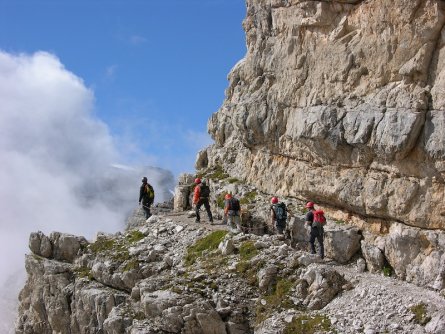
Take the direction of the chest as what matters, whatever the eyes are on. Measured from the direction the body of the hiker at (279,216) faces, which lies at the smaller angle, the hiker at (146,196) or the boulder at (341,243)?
the hiker

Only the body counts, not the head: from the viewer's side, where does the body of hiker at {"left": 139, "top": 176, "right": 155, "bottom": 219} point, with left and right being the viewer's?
facing away from the viewer and to the left of the viewer

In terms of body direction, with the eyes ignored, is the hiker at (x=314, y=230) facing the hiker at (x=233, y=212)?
yes

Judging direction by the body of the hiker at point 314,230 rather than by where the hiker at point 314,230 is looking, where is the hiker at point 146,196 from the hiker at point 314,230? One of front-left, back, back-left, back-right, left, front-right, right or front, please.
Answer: front

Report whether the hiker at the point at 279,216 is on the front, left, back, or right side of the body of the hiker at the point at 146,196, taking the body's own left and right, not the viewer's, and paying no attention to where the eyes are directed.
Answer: back

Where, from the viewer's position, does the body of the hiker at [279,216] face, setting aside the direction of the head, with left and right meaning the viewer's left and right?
facing away from the viewer and to the left of the viewer

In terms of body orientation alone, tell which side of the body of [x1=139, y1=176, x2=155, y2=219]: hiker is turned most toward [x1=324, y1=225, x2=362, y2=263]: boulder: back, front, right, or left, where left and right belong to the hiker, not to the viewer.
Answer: back

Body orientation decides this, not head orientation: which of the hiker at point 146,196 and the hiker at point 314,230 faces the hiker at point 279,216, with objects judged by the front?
the hiker at point 314,230

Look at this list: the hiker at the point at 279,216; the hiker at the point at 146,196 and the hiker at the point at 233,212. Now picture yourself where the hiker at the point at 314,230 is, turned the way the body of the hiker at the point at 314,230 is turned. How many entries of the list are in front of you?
3

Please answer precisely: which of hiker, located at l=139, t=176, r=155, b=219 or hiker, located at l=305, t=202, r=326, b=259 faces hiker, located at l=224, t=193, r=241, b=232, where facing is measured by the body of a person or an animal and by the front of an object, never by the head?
hiker, located at l=305, t=202, r=326, b=259

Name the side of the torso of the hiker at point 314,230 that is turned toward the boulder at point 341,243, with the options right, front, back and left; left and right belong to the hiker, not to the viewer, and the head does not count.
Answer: right

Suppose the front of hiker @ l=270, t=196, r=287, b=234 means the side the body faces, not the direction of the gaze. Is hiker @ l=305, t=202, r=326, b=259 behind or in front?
behind

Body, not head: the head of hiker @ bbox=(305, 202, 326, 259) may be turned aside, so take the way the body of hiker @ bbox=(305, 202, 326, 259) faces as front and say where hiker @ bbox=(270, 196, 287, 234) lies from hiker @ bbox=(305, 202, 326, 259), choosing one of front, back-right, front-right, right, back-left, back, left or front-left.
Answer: front

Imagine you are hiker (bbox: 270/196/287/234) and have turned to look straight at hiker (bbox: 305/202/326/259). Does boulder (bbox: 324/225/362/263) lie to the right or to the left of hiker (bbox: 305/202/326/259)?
left

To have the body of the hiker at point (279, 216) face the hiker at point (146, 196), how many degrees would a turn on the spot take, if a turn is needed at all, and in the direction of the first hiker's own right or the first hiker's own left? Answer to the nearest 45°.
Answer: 0° — they already face them
